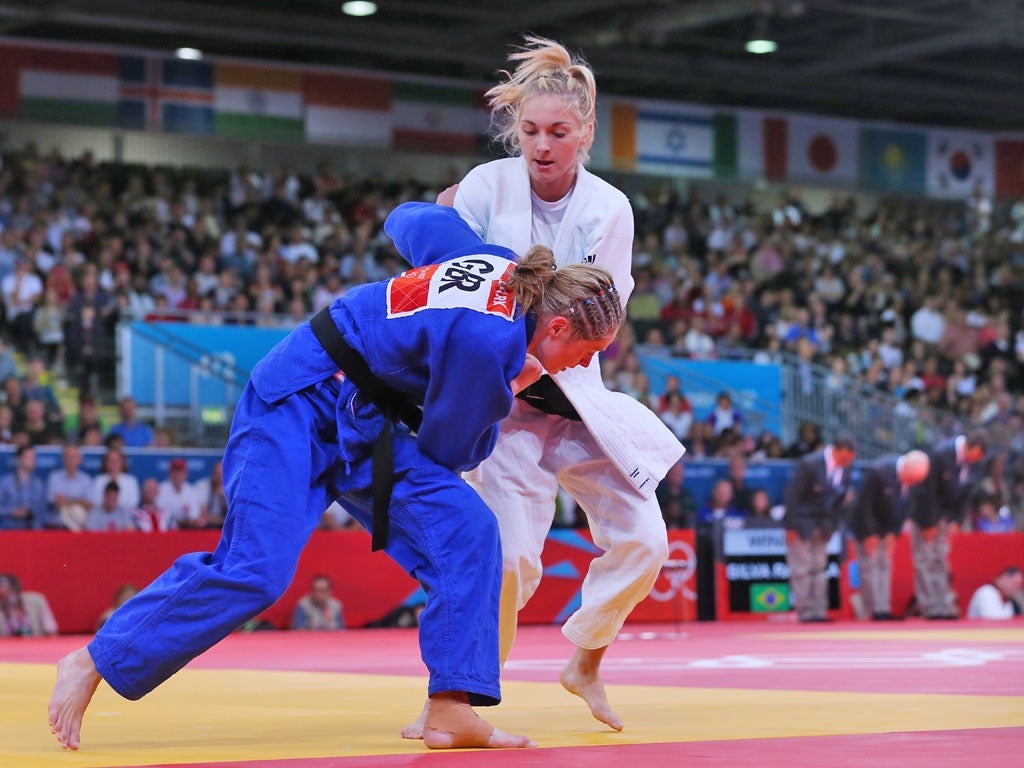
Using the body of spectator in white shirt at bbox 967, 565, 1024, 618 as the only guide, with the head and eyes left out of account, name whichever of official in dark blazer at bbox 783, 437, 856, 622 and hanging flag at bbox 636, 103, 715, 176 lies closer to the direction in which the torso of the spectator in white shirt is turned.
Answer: the official in dark blazer

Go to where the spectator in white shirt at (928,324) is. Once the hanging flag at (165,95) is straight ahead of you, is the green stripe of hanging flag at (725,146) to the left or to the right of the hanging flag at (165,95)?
right

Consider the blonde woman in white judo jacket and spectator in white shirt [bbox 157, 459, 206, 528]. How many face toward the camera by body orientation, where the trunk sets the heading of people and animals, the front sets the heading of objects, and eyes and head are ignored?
2

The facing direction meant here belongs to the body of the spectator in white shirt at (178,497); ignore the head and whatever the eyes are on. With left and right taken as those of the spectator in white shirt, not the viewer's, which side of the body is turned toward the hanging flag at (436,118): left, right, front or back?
back
